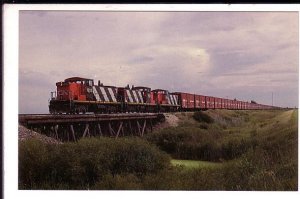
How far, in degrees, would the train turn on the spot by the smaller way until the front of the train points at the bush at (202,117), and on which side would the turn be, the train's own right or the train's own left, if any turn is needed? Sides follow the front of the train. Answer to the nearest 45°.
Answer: approximately 135° to the train's own left

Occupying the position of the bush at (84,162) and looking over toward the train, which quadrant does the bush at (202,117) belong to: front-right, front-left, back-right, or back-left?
front-right
